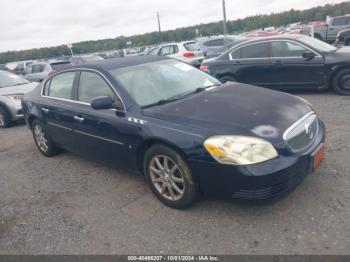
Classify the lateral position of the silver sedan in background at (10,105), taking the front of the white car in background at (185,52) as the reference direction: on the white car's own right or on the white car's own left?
on the white car's own left

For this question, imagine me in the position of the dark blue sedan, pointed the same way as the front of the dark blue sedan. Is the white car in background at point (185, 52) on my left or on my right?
on my left

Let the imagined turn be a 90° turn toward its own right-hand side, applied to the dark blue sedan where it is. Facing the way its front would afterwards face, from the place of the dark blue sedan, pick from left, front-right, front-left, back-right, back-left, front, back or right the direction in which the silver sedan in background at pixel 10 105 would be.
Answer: right

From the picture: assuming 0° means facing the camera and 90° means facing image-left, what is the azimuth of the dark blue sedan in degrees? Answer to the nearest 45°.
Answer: approximately 315°

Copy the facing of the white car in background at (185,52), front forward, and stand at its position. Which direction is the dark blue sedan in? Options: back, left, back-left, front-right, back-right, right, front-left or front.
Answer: back-left

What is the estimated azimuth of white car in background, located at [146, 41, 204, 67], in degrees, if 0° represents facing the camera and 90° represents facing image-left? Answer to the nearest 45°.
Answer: approximately 135°

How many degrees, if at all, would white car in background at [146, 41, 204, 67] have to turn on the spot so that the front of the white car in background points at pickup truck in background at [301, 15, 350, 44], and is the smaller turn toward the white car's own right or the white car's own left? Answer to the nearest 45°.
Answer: approximately 90° to the white car's own right

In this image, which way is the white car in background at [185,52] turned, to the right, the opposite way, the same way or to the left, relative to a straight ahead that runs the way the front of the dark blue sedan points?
the opposite way
